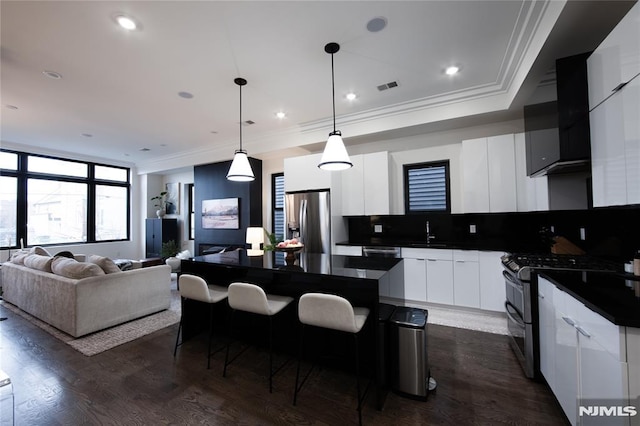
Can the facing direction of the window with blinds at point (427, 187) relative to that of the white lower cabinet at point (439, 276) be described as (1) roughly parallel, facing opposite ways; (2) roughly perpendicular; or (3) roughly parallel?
roughly parallel

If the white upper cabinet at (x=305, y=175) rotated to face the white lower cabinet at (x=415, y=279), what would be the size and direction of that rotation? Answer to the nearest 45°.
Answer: approximately 45° to its left

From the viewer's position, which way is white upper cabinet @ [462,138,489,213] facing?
facing the viewer

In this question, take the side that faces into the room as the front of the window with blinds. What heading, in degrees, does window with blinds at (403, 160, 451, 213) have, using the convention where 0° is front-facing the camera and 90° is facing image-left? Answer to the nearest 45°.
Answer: approximately 0°

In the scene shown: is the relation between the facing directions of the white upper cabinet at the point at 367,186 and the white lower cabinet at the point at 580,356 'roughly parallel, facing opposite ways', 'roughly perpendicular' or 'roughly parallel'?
roughly perpendicular

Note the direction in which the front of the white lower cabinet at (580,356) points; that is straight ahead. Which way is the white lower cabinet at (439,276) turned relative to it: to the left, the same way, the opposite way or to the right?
to the left

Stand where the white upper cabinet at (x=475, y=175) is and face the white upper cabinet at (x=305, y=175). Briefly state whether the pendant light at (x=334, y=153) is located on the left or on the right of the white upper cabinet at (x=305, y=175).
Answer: left

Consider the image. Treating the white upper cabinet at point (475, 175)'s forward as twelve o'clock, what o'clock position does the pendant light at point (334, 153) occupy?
The pendant light is roughly at 1 o'clock from the white upper cabinet.

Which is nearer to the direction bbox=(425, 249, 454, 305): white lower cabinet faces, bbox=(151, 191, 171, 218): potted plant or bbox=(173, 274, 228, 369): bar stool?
the bar stool

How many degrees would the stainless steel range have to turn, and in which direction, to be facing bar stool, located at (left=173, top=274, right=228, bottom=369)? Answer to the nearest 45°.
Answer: approximately 45° to its left

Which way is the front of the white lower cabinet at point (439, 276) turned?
toward the camera
